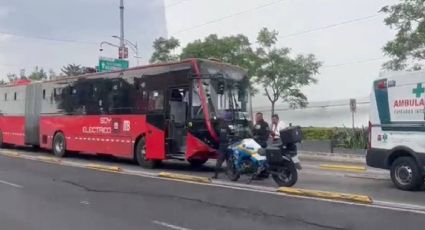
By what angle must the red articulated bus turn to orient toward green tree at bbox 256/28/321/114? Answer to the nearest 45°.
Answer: approximately 90° to its left

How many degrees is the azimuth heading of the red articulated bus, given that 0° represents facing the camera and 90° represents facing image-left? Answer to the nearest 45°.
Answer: approximately 315°

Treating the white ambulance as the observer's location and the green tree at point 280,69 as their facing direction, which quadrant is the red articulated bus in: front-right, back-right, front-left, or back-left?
front-left

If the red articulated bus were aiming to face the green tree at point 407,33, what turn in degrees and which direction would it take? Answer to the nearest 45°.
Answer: approximately 45° to its left

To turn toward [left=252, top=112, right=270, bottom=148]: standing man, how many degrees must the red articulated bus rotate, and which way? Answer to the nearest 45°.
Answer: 0° — it already faces them

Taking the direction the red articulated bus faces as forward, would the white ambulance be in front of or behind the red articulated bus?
in front
